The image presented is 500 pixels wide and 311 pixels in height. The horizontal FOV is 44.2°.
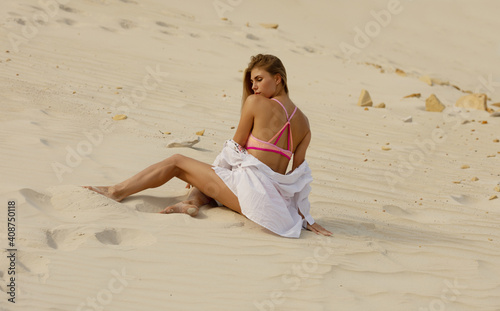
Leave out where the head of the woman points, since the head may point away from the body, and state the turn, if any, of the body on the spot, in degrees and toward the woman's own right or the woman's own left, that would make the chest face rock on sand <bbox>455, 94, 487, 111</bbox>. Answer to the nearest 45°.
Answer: approximately 90° to the woman's own right

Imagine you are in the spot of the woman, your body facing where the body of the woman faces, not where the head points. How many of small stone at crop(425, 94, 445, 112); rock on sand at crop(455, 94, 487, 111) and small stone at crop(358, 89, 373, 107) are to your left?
0

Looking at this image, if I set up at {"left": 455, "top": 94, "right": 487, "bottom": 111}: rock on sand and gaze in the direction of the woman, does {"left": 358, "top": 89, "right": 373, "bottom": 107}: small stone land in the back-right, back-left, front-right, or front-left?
front-right

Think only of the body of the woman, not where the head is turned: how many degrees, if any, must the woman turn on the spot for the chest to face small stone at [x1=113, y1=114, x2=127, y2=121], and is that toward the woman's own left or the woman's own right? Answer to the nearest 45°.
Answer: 0° — they already face it

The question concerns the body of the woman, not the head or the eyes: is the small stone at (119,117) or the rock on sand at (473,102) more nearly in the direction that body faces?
the small stone

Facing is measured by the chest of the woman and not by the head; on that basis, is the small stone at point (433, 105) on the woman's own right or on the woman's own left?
on the woman's own right

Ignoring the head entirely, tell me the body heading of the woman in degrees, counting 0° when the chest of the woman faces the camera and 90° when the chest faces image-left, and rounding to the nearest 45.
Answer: approximately 135°

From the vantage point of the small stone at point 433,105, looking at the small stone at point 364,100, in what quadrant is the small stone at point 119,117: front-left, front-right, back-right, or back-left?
front-left

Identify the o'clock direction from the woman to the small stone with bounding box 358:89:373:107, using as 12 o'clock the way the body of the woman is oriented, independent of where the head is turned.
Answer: The small stone is roughly at 2 o'clock from the woman.

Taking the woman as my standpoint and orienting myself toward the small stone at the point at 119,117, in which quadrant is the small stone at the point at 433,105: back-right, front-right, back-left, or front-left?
front-right

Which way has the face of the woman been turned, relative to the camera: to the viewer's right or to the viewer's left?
to the viewer's left
